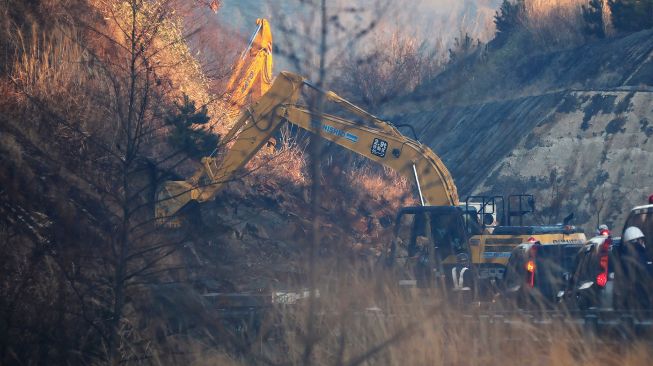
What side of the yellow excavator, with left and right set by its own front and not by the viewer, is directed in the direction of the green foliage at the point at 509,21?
right

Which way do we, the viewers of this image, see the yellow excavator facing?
facing to the left of the viewer

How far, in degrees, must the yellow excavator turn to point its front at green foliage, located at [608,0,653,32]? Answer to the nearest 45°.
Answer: approximately 135° to its right

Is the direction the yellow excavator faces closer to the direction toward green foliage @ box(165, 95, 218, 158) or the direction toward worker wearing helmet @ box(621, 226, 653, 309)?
the green foliage

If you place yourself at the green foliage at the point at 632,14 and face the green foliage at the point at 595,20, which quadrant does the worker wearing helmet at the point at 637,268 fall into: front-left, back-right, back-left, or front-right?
back-left
